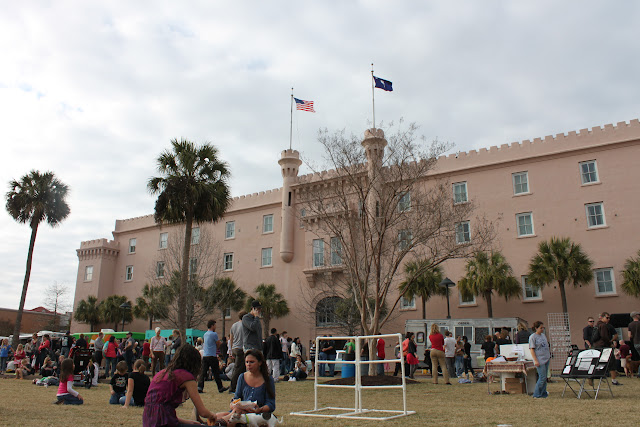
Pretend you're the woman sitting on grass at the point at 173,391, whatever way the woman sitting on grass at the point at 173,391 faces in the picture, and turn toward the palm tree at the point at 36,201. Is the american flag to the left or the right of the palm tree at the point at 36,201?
right

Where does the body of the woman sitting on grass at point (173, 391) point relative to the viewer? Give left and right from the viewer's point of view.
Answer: facing away from the viewer and to the right of the viewer

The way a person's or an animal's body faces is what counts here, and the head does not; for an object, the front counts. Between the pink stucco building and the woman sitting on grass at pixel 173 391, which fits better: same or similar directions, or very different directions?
very different directions

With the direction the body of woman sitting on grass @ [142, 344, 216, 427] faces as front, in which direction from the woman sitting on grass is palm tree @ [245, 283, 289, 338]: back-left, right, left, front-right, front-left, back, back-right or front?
front-left

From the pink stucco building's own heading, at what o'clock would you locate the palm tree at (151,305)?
The palm tree is roughly at 2 o'clock from the pink stucco building.

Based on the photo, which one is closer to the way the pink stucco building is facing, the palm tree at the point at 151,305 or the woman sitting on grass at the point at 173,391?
the woman sitting on grass

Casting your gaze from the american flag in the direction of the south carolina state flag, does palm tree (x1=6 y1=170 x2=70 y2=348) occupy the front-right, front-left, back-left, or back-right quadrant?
back-right

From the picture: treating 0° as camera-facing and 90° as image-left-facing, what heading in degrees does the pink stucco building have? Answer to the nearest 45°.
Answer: approximately 45°

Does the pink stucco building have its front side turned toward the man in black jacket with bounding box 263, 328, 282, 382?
yes

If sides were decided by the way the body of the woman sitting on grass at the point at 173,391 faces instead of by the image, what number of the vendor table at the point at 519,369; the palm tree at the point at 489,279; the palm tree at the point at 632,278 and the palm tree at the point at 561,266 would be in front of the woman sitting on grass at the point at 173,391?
4
